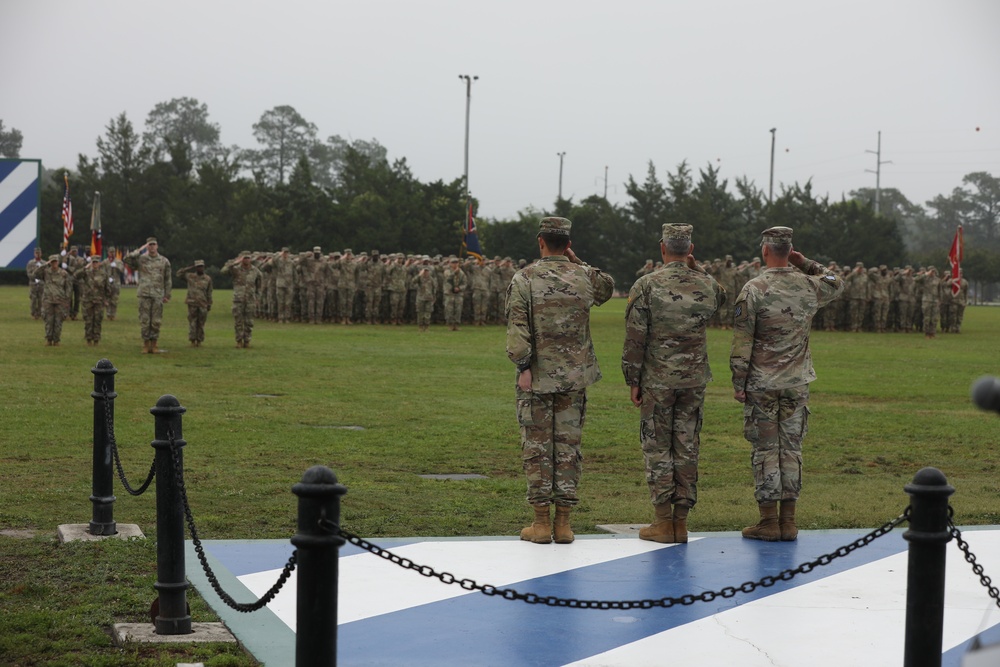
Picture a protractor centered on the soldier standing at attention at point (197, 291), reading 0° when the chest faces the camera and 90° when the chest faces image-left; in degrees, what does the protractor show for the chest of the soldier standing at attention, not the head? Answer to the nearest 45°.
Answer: approximately 0°

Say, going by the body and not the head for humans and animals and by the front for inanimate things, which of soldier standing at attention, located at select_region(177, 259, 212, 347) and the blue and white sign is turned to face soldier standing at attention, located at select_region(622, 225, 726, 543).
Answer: soldier standing at attention, located at select_region(177, 259, 212, 347)

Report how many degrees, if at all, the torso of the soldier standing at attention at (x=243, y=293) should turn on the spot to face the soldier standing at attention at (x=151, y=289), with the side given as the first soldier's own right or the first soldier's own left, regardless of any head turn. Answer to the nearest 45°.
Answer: approximately 45° to the first soldier's own right

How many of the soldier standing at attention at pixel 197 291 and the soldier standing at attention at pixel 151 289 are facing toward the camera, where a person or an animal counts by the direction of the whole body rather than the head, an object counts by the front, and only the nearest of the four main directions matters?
2

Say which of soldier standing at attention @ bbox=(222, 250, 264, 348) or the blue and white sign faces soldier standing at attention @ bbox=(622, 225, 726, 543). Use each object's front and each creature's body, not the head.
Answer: soldier standing at attention @ bbox=(222, 250, 264, 348)

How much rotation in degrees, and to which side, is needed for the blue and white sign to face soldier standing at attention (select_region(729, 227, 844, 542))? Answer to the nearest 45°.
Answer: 0° — it already faces them

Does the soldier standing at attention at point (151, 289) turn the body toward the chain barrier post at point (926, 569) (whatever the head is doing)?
yes

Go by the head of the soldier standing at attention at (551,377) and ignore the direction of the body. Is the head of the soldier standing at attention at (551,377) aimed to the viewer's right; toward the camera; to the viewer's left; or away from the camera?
away from the camera

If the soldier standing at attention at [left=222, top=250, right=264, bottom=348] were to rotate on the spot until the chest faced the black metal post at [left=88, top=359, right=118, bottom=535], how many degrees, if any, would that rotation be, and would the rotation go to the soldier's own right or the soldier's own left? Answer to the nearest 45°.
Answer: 0° — they already face it
